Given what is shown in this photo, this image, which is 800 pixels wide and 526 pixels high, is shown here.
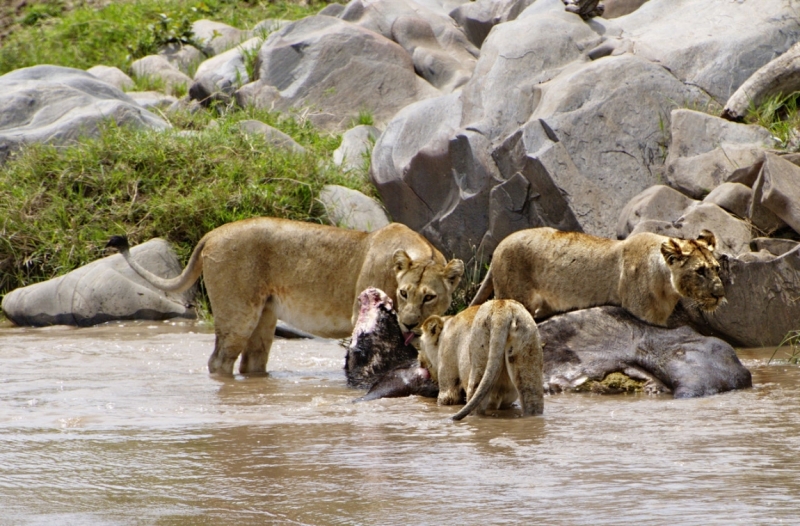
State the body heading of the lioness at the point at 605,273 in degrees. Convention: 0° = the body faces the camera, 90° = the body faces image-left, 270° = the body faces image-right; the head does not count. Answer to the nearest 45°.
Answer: approximately 270°

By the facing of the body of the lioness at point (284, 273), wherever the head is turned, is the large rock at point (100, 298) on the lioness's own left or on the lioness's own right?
on the lioness's own left

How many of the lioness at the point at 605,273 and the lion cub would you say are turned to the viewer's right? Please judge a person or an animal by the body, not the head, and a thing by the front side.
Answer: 1

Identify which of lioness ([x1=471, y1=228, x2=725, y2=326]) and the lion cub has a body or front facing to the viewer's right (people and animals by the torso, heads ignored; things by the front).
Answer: the lioness

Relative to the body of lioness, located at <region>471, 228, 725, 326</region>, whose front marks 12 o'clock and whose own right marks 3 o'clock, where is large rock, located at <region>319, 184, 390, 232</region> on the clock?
The large rock is roughly at 8 o'clock from the lioness.

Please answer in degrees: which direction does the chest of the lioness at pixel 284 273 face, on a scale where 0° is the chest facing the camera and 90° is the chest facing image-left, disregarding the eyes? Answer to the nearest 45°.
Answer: approximately 270°

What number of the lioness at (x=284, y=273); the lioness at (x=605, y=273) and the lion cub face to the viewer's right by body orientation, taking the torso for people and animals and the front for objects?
2

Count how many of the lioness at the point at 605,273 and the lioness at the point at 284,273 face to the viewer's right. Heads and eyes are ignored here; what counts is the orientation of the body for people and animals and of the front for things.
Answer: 2

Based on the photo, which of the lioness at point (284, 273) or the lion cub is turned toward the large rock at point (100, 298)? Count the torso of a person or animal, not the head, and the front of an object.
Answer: the lion cub

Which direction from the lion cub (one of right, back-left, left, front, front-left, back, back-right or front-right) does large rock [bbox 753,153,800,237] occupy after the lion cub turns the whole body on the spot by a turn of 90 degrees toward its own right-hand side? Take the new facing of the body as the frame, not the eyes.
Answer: front

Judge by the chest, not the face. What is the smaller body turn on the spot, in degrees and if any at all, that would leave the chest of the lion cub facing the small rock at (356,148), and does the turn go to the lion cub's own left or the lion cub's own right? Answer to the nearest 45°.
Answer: approximately 45° to the lion cub's own right

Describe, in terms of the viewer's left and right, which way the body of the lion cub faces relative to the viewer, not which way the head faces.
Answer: facing away from the viewer and to the left of the viewer

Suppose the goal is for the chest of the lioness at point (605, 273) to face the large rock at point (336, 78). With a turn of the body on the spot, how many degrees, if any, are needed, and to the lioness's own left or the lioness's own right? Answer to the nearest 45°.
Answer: approximately 135° to the lioness's own left

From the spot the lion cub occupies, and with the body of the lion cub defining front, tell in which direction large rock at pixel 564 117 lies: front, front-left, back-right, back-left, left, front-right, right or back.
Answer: front-right

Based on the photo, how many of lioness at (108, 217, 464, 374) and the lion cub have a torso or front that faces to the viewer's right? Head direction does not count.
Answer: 1

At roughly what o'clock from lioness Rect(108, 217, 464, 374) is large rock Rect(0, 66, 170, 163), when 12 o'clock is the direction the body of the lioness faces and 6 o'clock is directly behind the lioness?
The large rock is roughly at 8 o'clock from the lioness.
